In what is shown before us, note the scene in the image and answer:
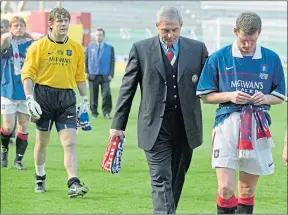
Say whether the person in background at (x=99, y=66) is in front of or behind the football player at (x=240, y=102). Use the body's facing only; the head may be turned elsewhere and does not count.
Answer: behind

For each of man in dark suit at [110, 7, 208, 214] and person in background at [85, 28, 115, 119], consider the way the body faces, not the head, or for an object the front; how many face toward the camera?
2

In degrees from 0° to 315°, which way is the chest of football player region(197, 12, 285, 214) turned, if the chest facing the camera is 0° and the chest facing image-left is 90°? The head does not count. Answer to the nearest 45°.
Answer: approximately 0°

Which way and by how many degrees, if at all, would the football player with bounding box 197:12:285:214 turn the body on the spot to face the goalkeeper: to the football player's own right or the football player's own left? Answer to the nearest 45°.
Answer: approximately 135° to the football player's own right

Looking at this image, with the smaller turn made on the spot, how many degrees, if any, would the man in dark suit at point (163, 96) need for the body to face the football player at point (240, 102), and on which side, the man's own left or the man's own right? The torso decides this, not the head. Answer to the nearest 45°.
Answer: approximately 45° to the man's own left

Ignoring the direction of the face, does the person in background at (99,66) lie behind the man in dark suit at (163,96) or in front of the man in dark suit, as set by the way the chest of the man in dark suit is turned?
behind
